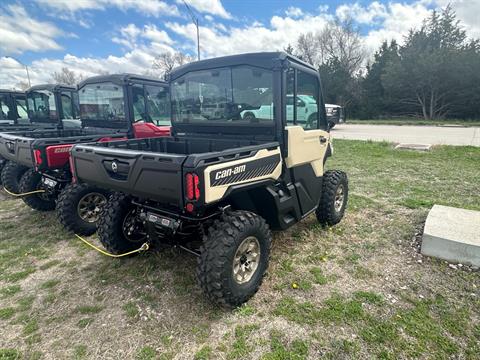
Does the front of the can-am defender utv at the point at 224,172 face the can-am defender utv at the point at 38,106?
no

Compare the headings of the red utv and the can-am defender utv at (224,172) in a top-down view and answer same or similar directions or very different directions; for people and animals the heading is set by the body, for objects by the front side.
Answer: same or similar directions

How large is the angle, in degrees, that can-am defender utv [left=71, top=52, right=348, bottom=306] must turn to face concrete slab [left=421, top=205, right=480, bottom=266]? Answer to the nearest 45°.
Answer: approximately 45° to its right

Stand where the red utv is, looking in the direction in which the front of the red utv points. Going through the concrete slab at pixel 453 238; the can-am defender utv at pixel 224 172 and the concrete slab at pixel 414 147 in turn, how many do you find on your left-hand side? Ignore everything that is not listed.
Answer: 0

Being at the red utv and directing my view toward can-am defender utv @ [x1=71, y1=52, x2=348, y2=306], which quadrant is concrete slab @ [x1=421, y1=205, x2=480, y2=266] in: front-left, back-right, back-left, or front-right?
front-left

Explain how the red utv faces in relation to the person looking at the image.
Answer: facing away from the viewer and to the right of the viewer

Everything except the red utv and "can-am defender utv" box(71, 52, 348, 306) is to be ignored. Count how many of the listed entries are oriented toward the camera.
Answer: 0

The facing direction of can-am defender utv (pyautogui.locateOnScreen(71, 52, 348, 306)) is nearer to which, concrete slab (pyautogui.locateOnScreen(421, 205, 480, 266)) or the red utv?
the concrete slab

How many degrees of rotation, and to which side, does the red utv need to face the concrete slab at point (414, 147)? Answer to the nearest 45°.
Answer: approximately 45° to its right

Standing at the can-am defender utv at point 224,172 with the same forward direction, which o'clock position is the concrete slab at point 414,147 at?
The concrete slab is roughly at 12 o'clock from the can-am defender utv.

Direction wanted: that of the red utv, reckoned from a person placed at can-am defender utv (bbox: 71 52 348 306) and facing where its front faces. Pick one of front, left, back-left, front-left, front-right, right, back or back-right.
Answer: left

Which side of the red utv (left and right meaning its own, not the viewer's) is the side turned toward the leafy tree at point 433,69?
front

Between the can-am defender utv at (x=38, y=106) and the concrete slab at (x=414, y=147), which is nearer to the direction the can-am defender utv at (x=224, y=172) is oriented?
the concrete slab

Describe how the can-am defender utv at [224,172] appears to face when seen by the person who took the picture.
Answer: facing away from the viewer and to the right of the viewer

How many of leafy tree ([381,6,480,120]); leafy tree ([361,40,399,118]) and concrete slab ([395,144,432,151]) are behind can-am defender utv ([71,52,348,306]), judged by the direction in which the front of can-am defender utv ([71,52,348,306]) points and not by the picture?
0
